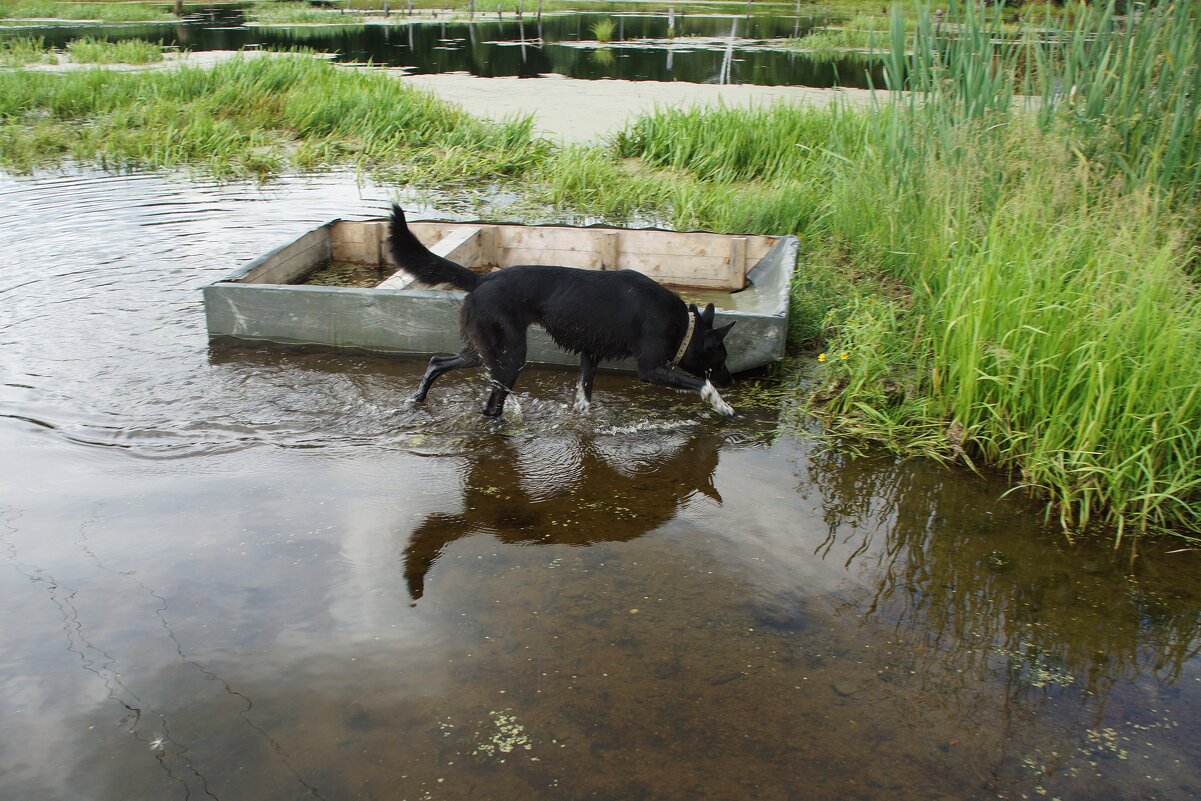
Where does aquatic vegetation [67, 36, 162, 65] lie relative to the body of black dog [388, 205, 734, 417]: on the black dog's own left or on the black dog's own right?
on the black dog's own left

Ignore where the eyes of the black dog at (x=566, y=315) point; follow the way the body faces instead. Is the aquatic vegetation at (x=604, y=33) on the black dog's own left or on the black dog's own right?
on the black dog's own left

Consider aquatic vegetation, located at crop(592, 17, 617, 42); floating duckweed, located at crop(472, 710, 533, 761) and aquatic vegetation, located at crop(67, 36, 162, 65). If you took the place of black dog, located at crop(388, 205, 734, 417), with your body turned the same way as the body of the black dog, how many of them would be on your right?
1

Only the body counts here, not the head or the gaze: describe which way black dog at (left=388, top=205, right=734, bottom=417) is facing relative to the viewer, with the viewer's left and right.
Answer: facing to the right of the viewer

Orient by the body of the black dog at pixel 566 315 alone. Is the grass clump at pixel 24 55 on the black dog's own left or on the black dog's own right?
on the black dog's own left

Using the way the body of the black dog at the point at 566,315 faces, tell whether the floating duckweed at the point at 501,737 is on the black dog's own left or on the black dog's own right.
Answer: on the black dog's own right

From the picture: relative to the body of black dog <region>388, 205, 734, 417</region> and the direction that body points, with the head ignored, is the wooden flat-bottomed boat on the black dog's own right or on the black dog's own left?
on the black dog's own left

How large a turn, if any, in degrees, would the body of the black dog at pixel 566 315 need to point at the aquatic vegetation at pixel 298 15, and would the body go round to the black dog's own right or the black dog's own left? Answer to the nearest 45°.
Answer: approximately 90° to the black dog's own left
